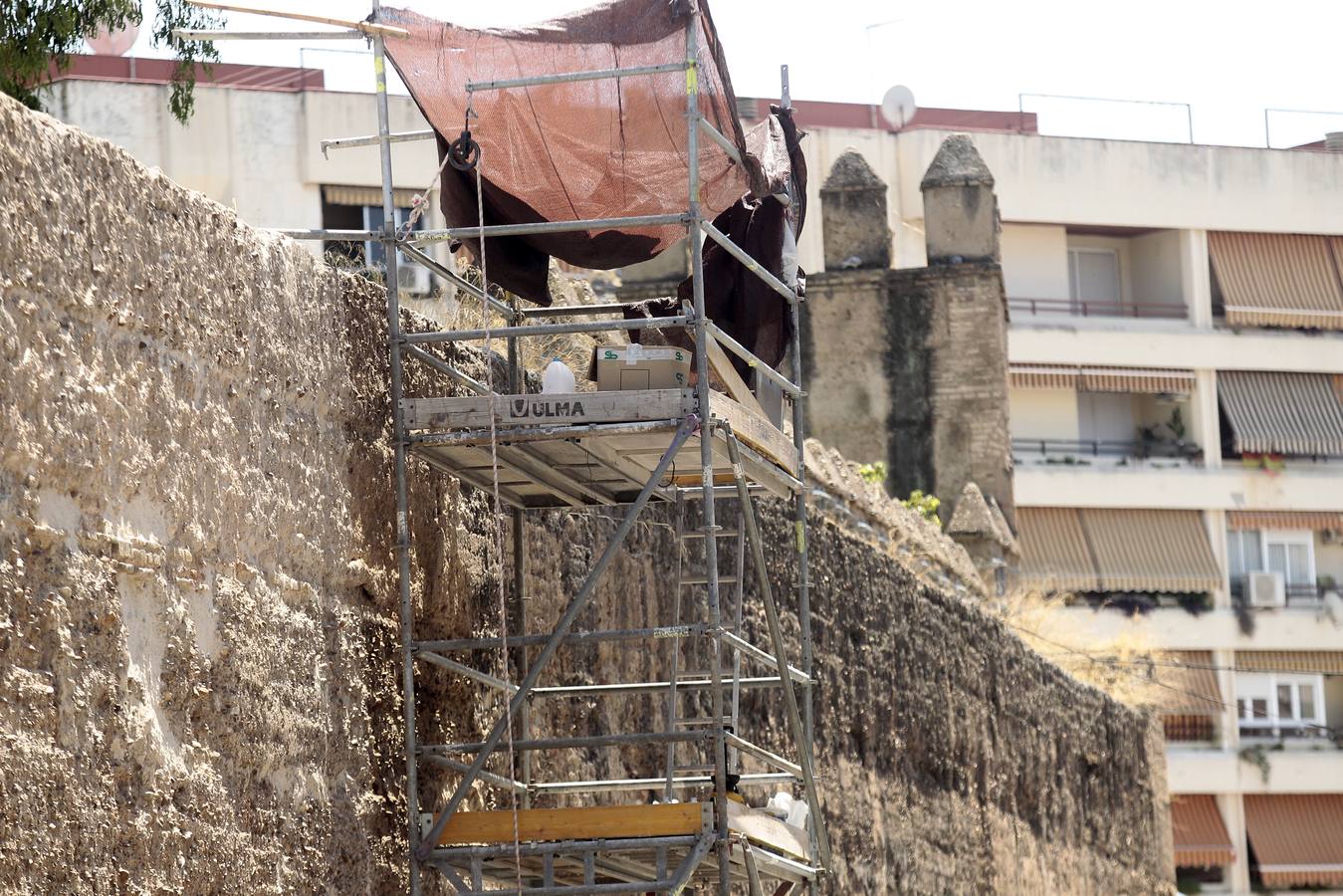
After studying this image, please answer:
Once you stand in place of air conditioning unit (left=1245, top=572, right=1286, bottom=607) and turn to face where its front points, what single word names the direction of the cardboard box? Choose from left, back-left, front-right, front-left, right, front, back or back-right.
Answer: front

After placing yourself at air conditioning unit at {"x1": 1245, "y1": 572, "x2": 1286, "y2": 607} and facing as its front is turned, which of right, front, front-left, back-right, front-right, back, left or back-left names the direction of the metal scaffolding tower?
front

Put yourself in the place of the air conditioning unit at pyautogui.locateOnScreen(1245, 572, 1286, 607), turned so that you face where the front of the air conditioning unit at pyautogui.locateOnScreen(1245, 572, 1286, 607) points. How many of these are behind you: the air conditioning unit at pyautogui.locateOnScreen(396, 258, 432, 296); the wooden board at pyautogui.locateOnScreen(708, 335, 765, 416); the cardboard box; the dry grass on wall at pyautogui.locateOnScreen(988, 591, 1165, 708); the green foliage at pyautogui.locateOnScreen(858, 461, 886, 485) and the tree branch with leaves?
0

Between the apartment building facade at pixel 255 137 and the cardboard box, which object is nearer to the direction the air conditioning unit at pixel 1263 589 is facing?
the cardboard box

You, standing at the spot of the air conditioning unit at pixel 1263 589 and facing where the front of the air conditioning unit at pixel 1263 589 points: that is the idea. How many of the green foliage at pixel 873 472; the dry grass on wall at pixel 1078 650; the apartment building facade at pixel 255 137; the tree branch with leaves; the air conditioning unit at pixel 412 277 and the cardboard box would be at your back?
0

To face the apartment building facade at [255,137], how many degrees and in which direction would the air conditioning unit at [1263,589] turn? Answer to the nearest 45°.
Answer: approximately 45° to its right

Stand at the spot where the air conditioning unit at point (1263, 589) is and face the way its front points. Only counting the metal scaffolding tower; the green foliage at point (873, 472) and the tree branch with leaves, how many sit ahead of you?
3

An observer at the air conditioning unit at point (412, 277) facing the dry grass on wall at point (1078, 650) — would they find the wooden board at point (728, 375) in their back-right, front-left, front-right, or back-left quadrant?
front-right

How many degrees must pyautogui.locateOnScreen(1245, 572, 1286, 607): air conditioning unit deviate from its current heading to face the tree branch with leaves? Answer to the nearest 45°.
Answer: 0° — it already faces it

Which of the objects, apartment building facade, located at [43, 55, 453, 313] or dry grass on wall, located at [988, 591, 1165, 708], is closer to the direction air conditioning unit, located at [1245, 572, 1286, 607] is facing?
the dry grass on wall

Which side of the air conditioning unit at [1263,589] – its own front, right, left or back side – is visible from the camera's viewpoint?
front

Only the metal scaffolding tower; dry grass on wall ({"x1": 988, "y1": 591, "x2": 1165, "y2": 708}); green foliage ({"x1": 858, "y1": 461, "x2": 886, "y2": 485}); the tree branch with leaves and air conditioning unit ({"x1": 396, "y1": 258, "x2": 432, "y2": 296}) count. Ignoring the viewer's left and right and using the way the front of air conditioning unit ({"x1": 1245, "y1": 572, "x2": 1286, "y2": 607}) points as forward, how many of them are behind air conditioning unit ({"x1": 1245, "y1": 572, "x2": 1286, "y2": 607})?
0

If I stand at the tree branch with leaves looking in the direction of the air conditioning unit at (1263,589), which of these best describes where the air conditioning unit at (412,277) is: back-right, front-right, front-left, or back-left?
front-left

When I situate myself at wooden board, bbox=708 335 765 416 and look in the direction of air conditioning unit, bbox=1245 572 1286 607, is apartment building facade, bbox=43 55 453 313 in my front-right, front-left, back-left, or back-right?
front-left
